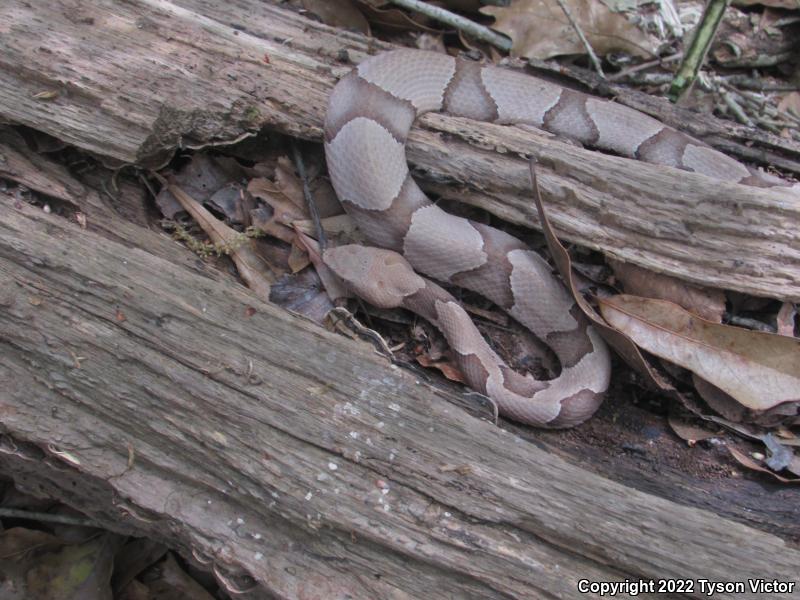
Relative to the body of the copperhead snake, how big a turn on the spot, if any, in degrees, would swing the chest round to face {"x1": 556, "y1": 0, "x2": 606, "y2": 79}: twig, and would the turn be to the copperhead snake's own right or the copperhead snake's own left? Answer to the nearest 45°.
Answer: approximately 90° to the copperhead snake's own right

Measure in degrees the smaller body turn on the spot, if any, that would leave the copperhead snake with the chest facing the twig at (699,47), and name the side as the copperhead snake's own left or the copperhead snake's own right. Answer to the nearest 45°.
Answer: approximately 135° to the copperhead snake's own right

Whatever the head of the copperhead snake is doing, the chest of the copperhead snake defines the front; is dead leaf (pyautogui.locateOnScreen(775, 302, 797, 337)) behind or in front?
behind

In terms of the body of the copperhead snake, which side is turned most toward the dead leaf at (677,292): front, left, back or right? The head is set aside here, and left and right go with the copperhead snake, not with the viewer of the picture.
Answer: back

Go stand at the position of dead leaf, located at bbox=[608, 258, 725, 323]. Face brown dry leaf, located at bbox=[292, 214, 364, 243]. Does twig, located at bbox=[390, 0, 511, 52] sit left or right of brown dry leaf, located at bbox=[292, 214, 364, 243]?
right

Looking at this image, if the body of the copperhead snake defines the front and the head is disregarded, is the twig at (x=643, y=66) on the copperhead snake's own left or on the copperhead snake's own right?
on the copperhead snake's own right

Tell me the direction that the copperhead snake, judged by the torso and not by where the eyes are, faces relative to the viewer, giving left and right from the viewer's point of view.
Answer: facing to the left of the viewer
